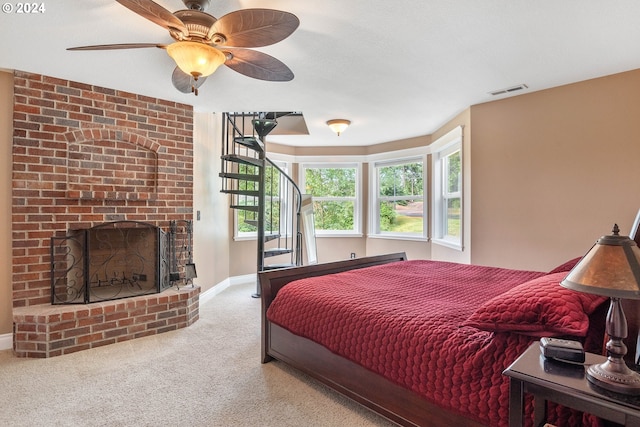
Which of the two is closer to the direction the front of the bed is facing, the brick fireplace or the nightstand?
the brick fireplace

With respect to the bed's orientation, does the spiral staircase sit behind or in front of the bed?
in front

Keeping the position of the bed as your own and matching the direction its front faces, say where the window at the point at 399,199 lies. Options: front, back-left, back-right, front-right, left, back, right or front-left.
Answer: front-right

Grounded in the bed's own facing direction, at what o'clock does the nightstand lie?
The nightstand is roughly at 8 o'clock from the bed.

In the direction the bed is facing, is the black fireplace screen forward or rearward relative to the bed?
forward

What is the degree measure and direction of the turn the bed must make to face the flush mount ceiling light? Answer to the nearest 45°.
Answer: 0° — it already faces it

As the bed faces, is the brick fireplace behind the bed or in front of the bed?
in front

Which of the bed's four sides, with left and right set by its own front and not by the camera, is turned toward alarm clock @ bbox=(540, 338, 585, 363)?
left

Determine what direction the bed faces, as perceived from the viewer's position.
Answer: facing away from the viewer and to the left of the viewer
